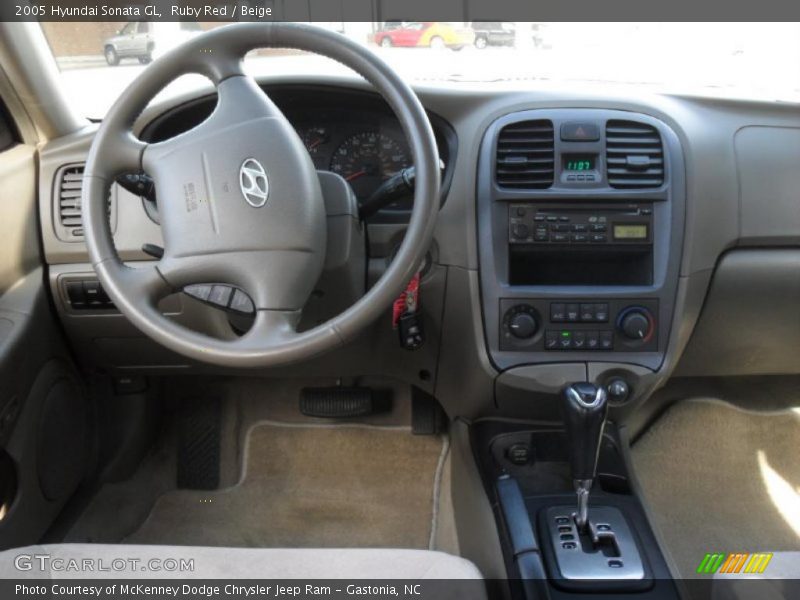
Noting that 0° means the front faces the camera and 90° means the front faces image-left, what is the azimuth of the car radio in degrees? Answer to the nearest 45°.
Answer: approximately 0°

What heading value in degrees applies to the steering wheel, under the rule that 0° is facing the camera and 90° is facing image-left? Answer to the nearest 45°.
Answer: approximately 0°
